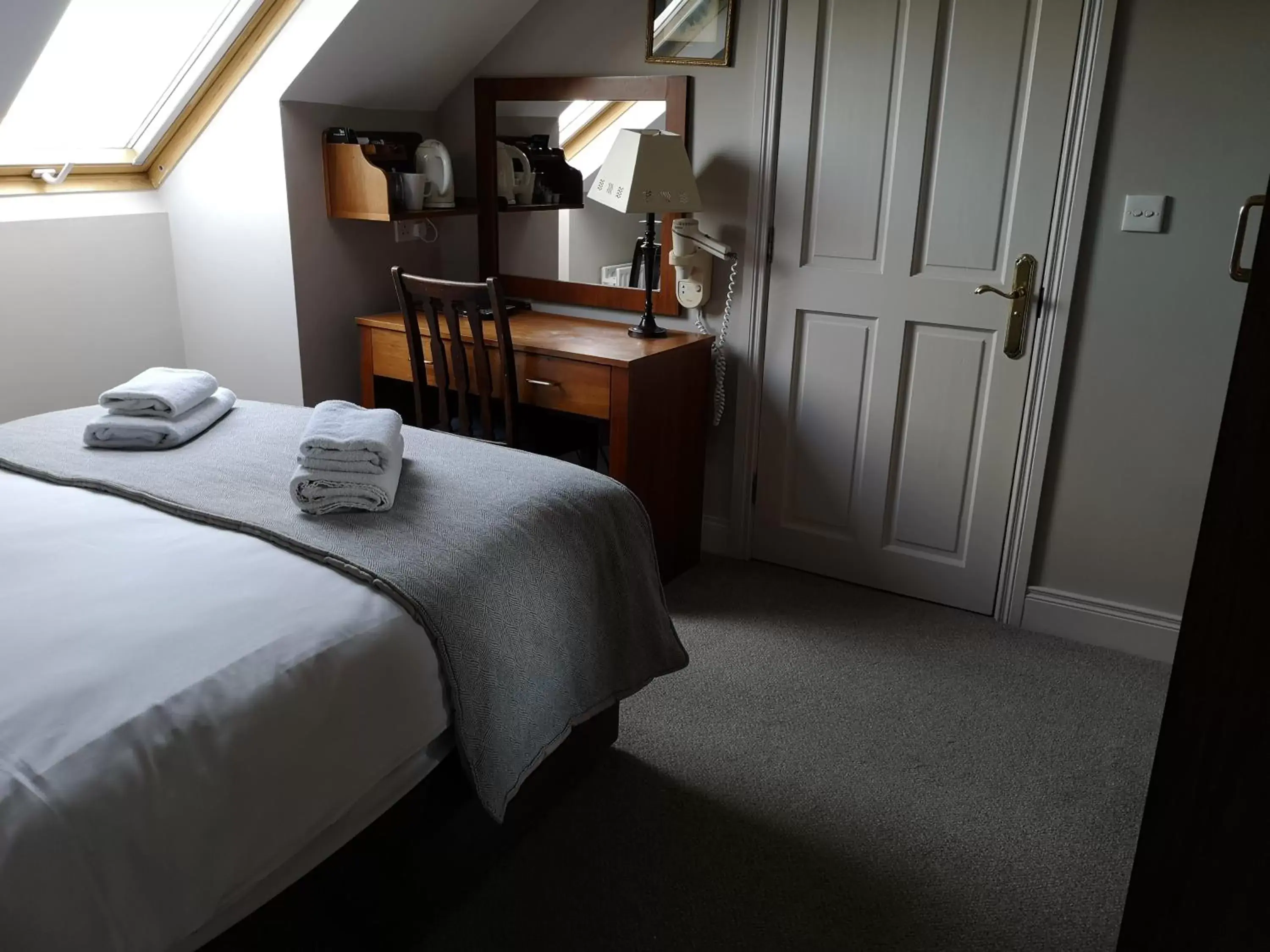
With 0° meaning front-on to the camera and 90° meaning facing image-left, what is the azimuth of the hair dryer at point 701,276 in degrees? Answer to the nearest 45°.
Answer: approximately 45°

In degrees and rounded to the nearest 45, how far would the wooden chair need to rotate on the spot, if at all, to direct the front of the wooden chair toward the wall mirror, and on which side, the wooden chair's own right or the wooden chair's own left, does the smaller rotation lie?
0° — it already faces it

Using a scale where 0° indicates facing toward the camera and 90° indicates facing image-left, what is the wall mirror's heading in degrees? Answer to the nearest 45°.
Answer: approximately 45°

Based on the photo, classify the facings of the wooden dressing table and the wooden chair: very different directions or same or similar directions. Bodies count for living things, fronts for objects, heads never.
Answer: very different directions

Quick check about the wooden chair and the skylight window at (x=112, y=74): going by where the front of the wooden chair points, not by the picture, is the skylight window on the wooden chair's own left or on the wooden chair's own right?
on the wooden chair's own left

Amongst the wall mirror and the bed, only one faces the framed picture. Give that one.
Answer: the bed

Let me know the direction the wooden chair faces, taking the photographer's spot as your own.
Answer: facing away from the viewer and to the right of the viewer

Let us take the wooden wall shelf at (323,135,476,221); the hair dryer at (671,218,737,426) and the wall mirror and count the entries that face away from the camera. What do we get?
0

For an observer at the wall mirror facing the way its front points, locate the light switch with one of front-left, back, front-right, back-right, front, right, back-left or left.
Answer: left

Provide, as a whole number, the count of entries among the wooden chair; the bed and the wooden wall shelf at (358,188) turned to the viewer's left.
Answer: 0

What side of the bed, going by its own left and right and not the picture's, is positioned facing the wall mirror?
front

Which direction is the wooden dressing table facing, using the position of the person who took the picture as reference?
facing the viewer and to the left of the viewer

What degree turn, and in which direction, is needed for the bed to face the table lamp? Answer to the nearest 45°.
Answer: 0° — it already faces it

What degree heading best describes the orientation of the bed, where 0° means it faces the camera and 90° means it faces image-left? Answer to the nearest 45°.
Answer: approximately 225°
